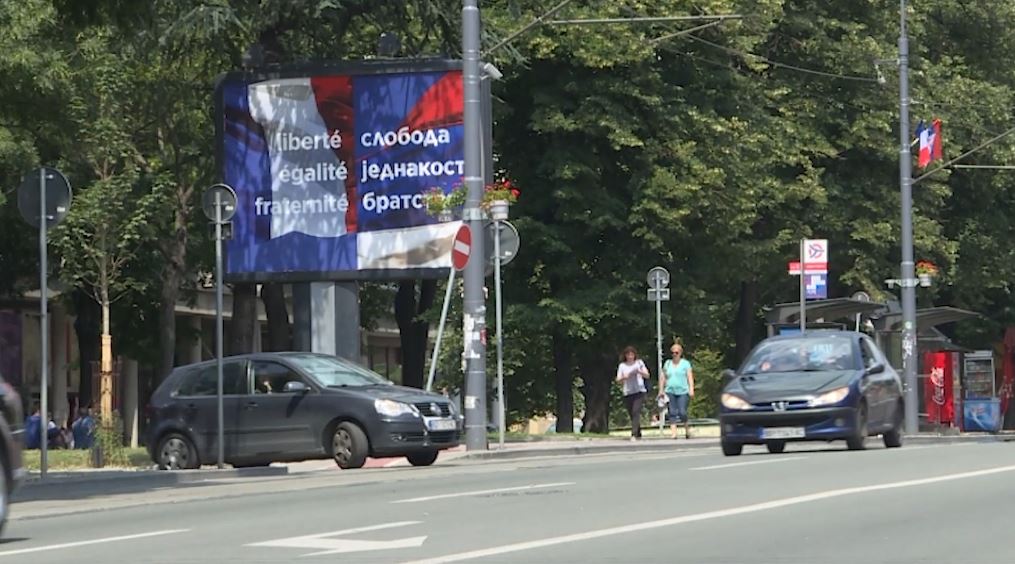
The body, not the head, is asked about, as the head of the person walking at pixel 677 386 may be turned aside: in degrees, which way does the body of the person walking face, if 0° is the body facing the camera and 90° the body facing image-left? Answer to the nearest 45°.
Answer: approximately 0°

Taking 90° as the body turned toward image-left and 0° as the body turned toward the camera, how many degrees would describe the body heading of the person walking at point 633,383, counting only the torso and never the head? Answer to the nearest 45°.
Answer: approximately 0°

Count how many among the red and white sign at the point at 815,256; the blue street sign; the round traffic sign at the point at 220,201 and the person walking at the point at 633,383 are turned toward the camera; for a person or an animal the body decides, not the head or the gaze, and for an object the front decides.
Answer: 3

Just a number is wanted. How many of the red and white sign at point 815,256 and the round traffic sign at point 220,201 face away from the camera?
1
